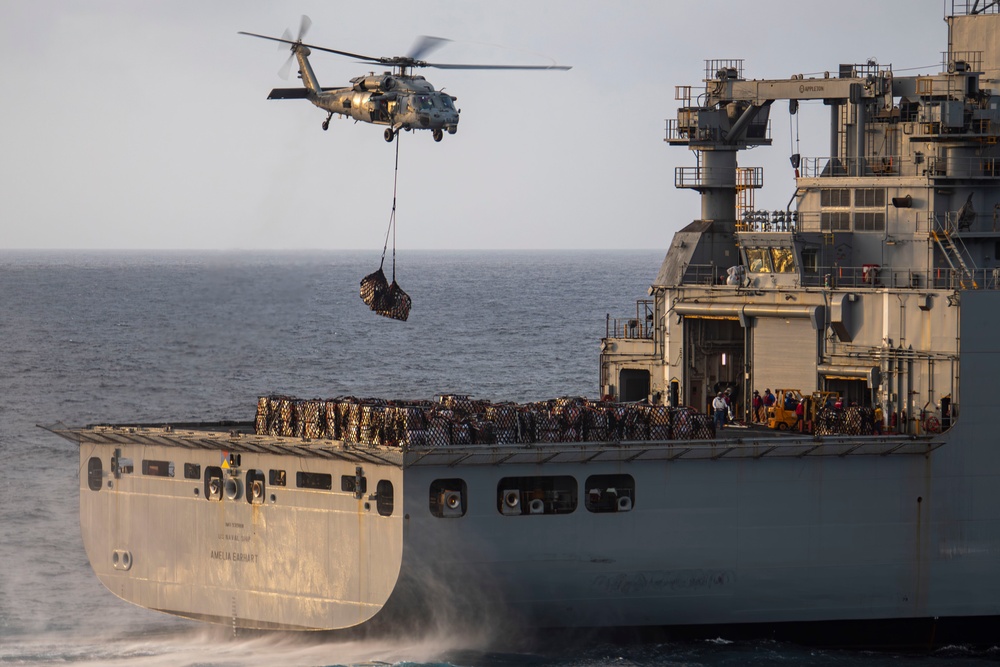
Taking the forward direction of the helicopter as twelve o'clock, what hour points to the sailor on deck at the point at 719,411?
The sailor on deck is roughly at 11 o'clock from the helicopter.

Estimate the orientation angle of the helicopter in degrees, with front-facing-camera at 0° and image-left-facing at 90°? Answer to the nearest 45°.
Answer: approximately 315°

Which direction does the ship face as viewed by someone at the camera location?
facing away from the viewer and to the right of the viewer
